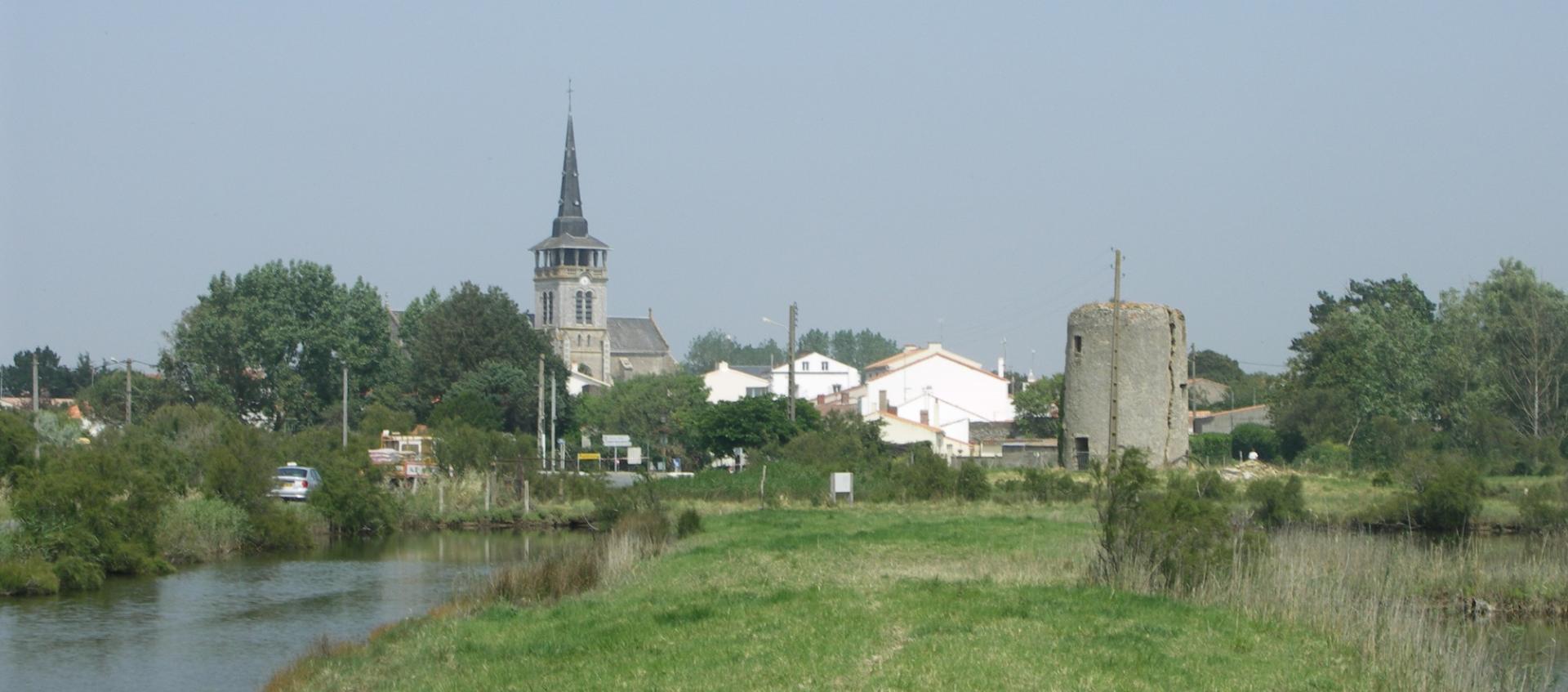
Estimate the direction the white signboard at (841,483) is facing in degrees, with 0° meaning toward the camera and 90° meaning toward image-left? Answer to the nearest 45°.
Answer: approximately 0°

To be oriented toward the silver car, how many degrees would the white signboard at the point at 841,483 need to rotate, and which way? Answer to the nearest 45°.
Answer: approximately 90° to its right

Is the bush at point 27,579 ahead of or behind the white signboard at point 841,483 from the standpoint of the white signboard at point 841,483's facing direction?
ahead

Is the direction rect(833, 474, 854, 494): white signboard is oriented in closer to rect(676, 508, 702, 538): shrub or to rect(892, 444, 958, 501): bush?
the shrub

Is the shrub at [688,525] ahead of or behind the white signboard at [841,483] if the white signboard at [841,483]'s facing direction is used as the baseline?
ahead

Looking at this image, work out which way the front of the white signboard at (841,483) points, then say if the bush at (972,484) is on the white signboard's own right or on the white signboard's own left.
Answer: on the white signboard's own left

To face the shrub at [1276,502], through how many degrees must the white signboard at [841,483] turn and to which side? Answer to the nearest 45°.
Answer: approximately 45° to its left

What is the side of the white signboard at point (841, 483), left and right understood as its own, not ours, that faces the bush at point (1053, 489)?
left

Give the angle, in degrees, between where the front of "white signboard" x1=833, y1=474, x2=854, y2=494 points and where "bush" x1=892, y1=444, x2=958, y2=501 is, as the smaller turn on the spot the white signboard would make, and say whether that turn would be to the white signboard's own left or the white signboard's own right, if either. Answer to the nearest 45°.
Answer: approximately 135° to the white signboard's own left
